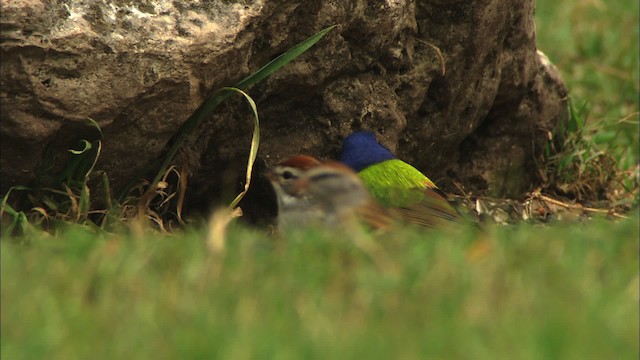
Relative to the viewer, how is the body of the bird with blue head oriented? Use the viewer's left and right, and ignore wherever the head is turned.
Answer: facing away from the viewer and to the left of the viewer

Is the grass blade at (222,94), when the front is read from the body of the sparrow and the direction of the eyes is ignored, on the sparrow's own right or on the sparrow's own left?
on the sparrow's own right

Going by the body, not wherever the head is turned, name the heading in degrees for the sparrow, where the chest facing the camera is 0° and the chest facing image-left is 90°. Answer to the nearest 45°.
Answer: approximately 90°

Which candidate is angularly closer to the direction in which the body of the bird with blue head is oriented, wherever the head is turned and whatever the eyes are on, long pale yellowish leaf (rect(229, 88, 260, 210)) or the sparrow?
the long pale yellowish leaf

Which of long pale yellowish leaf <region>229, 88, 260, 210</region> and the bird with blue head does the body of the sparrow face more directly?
the long pale yellowish leaf

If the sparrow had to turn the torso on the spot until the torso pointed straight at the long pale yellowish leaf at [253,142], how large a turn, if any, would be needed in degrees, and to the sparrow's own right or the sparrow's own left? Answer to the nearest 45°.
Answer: approximately 45° to the sparrow's own right

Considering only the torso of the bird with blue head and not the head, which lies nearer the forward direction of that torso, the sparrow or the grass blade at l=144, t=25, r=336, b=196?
the grass blade
